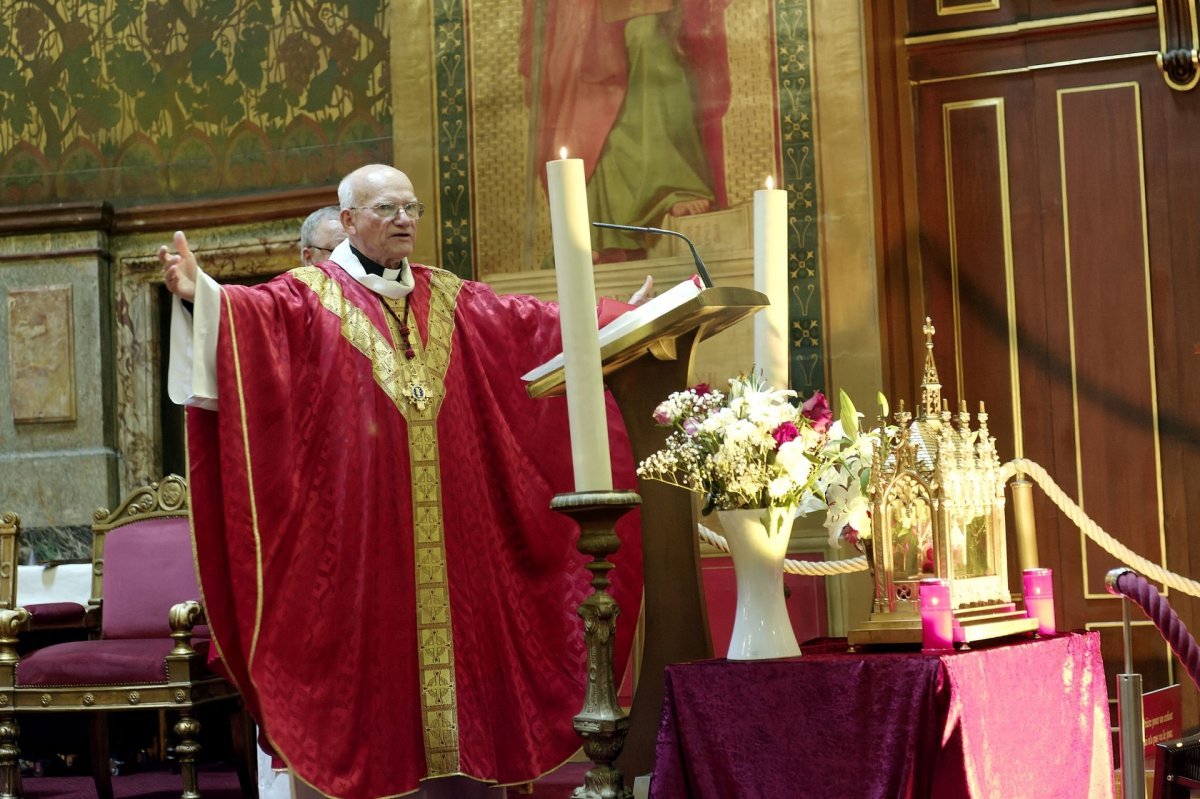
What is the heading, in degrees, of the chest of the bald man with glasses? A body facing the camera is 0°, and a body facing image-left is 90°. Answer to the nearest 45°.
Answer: approximately 315°

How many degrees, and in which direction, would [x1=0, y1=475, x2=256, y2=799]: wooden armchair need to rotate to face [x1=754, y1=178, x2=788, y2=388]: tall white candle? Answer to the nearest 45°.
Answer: approximately 90° to its left

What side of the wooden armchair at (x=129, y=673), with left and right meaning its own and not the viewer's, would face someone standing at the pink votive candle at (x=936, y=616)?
left

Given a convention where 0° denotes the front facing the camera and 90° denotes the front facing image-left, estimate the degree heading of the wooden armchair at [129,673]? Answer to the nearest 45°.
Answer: approximately 45°

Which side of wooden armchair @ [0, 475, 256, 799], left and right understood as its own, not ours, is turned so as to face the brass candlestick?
left

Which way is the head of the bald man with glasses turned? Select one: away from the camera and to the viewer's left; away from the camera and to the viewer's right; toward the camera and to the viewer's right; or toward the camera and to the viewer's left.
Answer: toward the camera and to the viewer's right
